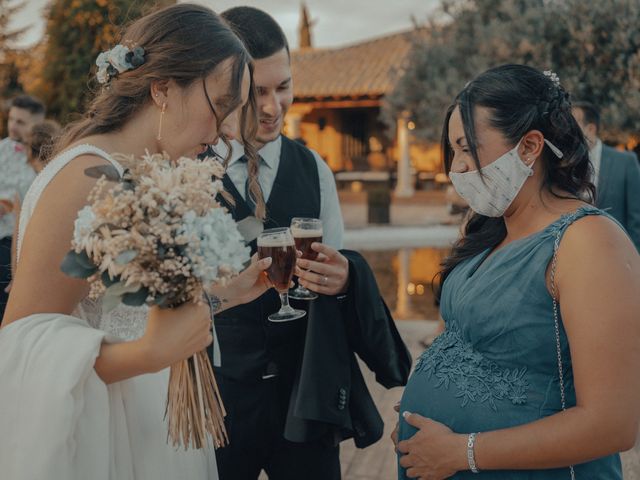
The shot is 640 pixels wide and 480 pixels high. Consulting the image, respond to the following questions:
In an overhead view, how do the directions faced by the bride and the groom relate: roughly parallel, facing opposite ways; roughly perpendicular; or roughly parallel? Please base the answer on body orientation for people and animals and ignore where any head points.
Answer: roughly perpendicular

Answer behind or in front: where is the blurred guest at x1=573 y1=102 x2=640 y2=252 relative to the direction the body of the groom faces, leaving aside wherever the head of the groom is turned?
behind

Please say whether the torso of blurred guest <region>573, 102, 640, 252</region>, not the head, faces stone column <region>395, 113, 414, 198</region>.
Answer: no

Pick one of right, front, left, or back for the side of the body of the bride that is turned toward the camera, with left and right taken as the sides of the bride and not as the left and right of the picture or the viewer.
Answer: right

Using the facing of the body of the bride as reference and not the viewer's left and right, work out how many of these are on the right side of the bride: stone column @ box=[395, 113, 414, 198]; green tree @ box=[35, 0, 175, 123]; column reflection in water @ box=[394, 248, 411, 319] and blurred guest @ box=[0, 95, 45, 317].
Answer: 0

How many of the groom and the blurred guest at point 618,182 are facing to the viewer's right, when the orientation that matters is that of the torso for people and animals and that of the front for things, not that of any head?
0

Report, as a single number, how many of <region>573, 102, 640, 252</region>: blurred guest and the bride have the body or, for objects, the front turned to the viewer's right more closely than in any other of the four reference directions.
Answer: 1

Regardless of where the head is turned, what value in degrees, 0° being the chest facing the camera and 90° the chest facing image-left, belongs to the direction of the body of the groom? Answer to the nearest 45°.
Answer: approximately 0°

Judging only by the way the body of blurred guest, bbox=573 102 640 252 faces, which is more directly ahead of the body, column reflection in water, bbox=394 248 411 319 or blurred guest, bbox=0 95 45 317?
the blurred guest

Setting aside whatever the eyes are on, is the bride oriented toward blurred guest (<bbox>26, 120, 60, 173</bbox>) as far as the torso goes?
no

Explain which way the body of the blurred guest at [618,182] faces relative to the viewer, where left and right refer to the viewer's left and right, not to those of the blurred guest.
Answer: facing the viewer and to the left of the viewer

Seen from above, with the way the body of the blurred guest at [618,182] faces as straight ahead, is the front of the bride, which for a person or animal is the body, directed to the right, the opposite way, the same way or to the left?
the opposite way

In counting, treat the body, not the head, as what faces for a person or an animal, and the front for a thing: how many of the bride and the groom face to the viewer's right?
1

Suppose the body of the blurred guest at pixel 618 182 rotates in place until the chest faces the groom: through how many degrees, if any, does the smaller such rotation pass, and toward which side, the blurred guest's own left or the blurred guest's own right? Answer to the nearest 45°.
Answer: approximately 45° to the blurred guest's own left

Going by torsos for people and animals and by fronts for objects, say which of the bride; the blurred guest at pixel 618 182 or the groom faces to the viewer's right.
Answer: the bride

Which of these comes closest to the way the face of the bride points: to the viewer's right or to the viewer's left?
to the viewer's right

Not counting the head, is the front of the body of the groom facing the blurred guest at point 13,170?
no

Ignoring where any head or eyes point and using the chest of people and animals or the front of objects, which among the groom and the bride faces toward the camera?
the groom
